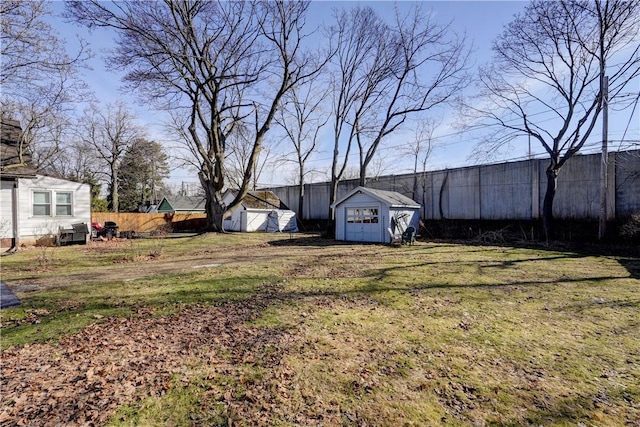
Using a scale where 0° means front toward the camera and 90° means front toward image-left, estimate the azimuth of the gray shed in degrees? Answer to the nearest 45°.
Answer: approximately 45°

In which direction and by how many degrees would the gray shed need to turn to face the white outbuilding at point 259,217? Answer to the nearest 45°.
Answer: approximately 90° to its right

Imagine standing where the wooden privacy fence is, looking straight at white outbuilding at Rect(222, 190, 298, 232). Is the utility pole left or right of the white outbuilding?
right

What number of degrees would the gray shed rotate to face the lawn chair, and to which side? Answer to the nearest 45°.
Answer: approximately 90° to its left

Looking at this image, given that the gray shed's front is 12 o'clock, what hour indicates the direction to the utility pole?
The utility pole is roughly at 8 o'clock from the gray shed.

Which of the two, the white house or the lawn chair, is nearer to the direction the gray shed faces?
the white house
